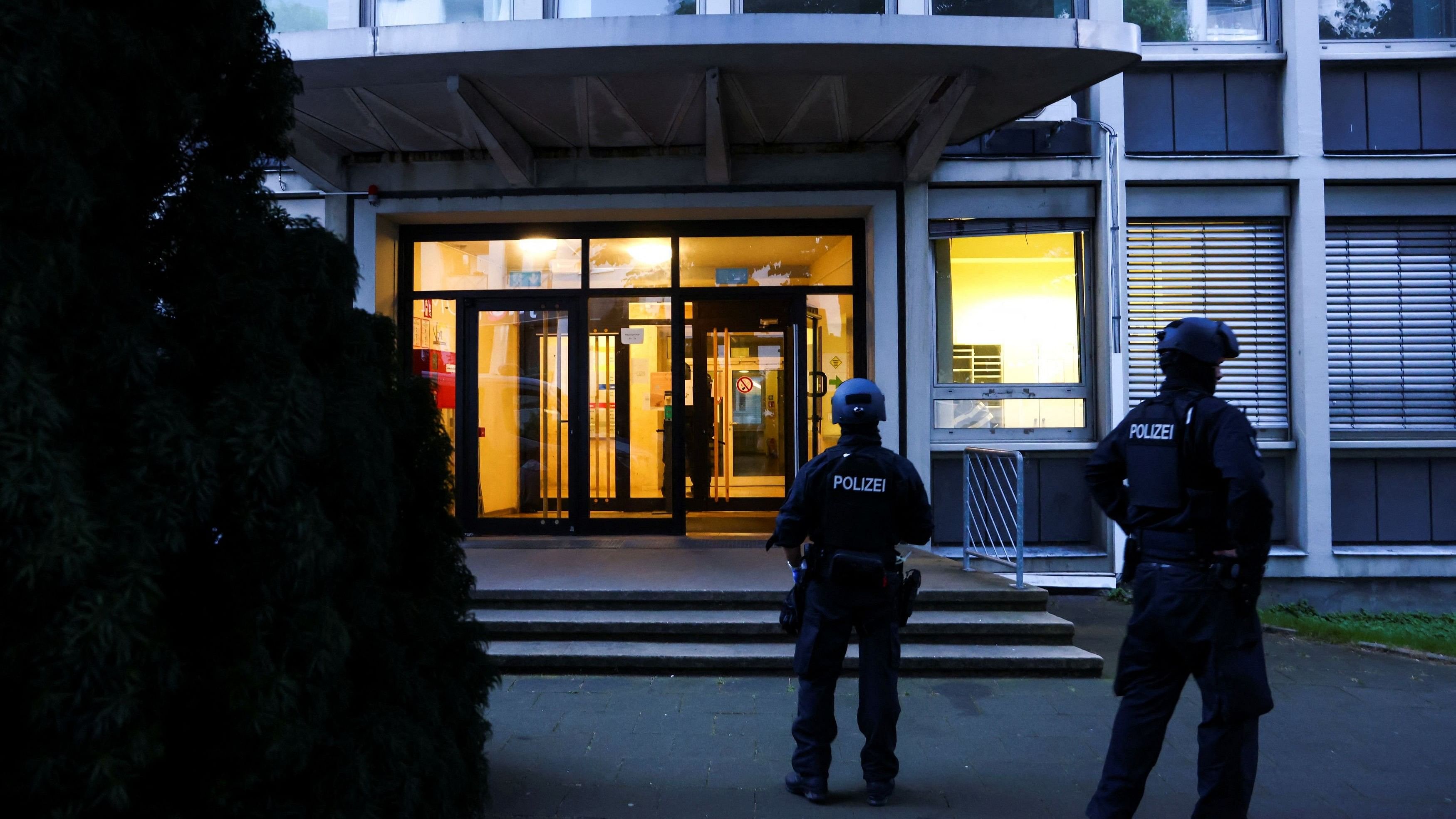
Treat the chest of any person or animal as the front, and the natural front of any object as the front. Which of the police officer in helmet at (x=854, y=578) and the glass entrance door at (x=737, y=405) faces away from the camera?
the police officer in helmet

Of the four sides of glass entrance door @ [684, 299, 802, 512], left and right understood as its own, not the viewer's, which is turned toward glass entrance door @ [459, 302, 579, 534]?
right

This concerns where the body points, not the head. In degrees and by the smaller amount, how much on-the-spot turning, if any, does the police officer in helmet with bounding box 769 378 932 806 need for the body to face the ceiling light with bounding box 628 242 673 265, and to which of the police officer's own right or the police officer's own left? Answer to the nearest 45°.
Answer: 0° — they already face it

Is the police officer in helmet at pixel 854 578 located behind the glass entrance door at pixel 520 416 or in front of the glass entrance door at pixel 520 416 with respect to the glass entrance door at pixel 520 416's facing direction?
in front

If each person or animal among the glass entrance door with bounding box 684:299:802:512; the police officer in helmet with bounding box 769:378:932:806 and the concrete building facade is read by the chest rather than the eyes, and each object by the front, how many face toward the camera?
2

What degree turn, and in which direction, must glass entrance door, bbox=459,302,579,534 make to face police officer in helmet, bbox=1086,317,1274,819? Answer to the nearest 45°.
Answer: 0° — it already faces them

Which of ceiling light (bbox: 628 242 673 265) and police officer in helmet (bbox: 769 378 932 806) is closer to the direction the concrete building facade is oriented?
the police officer in helmet

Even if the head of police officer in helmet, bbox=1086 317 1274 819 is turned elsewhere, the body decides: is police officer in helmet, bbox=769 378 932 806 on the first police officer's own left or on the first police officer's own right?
on the first police officer's own left

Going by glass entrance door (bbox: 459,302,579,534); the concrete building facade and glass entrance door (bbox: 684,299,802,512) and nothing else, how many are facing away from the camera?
0

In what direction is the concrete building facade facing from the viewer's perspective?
toward the camera

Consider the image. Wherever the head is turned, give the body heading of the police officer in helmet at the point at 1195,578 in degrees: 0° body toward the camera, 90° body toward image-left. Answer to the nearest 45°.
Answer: approximately 225°

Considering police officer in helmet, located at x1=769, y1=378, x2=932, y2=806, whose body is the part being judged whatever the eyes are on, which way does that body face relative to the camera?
away from the camera

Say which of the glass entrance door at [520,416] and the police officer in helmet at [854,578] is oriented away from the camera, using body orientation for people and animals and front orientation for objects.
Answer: the police officer in helmet

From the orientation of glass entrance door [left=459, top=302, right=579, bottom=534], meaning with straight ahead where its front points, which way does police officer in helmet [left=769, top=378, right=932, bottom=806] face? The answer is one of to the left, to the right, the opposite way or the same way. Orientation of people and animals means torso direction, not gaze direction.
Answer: the opposite way

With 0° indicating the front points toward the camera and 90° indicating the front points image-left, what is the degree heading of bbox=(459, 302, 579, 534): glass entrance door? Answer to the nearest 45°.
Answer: approximately 0°

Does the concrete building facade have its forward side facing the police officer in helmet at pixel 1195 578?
yes

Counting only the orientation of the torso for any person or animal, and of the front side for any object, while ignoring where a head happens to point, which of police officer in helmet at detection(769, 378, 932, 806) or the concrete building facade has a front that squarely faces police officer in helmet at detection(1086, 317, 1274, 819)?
the concrete building facade

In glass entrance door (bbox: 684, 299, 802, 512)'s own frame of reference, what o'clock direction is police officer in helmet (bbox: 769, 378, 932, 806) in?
The police officer in helmet is roughly at 12 o'clock from the glass entrance door.

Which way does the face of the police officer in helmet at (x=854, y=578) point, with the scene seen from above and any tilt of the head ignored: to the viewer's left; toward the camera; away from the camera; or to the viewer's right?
away from the camera
